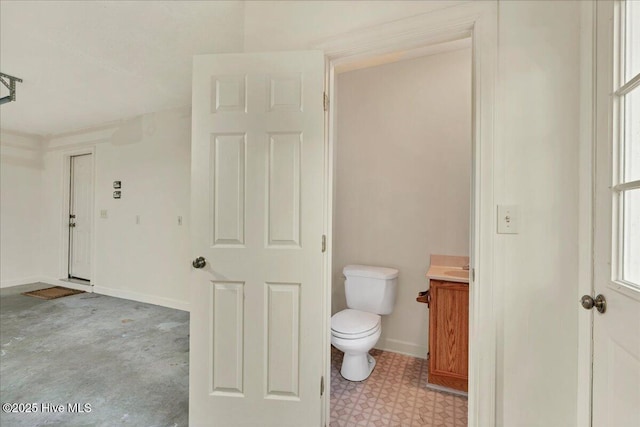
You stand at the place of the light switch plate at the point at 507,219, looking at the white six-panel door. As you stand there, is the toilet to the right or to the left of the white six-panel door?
right

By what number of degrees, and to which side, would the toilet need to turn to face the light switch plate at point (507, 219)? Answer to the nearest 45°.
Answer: approximately 90° to its left

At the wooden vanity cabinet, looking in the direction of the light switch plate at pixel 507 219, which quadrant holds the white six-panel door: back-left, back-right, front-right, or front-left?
front-right

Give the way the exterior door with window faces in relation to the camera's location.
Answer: facing the viewer and to the left of the viewer

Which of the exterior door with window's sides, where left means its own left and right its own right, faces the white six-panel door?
front

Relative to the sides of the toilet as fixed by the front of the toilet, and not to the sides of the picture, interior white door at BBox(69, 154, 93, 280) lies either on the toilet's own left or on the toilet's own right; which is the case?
on the toilet's own right

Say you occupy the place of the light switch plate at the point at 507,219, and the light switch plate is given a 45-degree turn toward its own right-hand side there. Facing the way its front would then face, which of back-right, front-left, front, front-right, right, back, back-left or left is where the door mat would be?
front-right

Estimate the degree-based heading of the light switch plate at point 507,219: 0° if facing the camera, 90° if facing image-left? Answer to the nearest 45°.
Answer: approximately 0°

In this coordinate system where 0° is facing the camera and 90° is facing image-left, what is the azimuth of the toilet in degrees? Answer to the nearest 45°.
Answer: approximately 45°

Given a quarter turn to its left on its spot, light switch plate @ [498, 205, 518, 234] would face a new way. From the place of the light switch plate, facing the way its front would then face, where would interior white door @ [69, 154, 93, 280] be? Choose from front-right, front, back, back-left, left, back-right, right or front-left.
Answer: back

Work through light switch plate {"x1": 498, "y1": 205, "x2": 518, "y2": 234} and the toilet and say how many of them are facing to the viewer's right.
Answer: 0

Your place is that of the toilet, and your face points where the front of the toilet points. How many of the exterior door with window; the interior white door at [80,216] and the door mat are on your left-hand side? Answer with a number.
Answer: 1

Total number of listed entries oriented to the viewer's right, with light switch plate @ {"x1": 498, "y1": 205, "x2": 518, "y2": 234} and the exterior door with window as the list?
0

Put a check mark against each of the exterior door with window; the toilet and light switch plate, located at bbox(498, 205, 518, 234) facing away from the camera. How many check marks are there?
0
